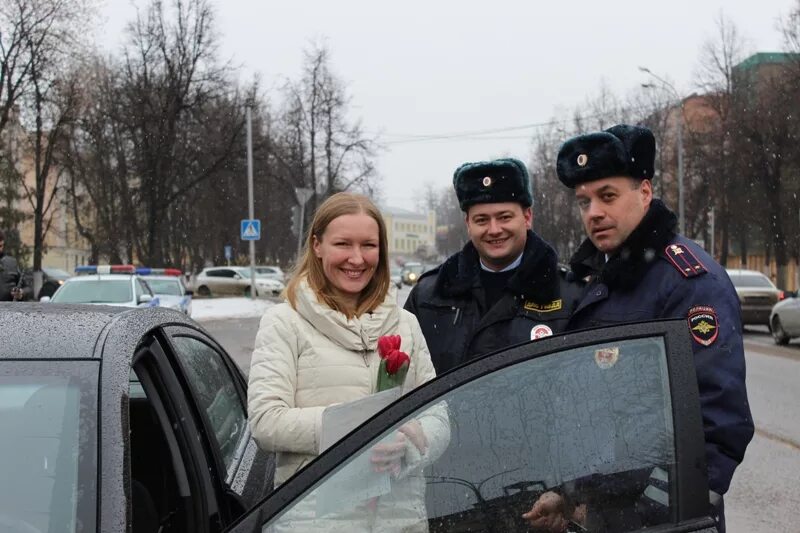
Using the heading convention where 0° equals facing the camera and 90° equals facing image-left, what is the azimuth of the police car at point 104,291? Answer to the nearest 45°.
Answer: approximately 45°

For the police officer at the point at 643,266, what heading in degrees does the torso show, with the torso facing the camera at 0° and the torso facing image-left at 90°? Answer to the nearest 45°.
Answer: approximately 45°

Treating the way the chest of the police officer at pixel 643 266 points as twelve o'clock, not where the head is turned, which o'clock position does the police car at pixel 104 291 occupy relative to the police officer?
The police car is roughly at 3 o'clock from the police officer.

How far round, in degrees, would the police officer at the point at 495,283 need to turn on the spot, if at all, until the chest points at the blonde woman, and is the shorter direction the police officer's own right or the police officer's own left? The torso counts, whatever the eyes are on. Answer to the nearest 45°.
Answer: approximately 45° to the police officer's own right
